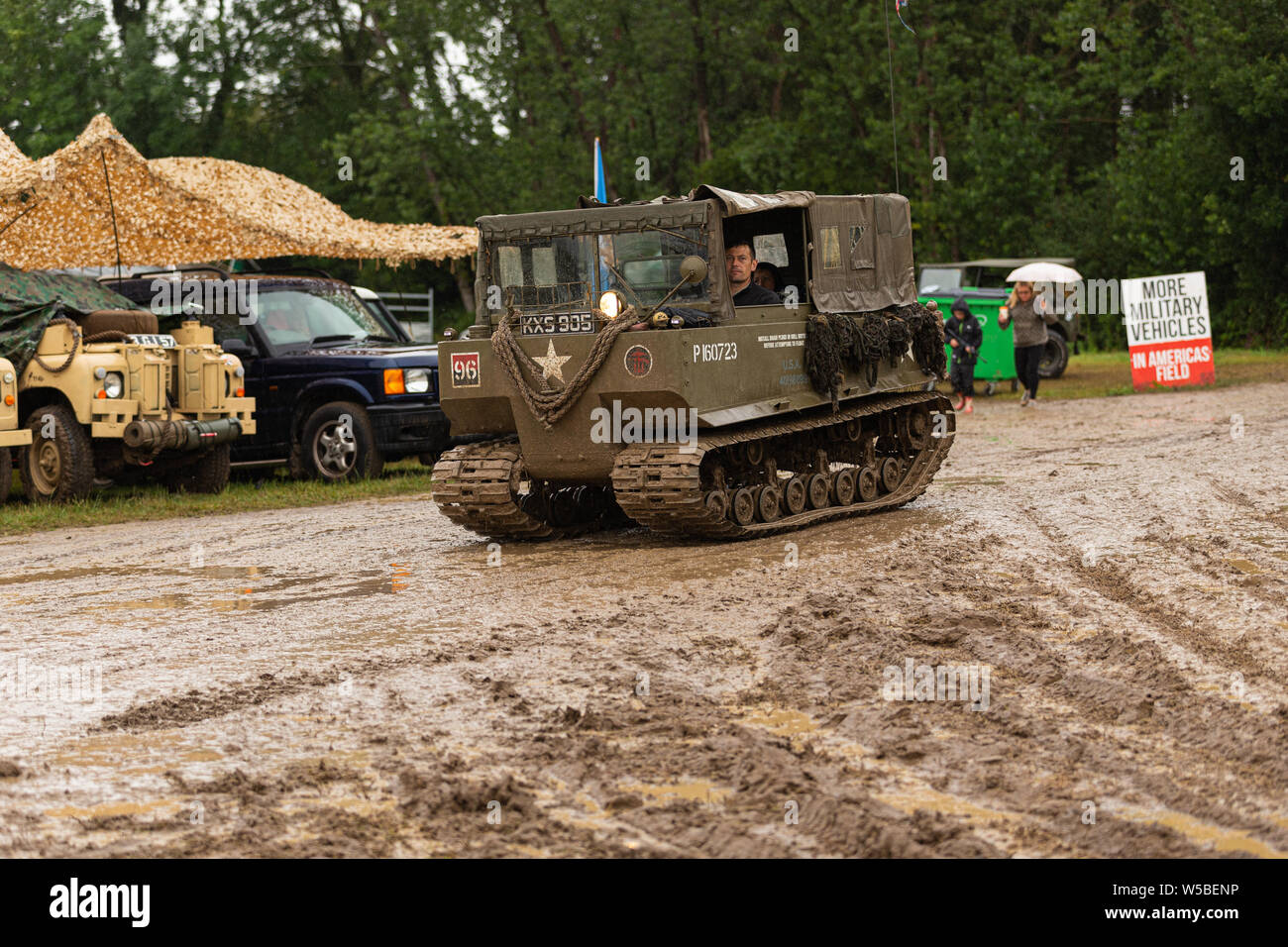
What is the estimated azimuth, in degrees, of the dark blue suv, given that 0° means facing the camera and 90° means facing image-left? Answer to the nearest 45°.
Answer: approximately 315°

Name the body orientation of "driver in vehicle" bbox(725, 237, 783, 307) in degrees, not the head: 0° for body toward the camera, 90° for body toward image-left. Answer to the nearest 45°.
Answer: approximately 45°

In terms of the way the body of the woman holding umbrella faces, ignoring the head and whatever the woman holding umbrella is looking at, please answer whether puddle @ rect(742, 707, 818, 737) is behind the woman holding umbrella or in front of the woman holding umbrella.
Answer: in front

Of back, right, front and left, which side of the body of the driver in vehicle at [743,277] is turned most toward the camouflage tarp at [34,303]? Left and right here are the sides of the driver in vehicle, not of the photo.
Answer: right

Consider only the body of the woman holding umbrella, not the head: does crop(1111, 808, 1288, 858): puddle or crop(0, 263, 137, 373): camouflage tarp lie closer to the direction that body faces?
the puddle

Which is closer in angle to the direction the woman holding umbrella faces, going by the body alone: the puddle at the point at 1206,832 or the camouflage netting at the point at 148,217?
the puddle

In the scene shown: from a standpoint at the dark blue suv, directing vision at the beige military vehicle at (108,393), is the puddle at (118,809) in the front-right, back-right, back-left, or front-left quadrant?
front-left

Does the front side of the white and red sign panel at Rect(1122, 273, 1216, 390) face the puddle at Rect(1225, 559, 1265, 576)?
yes

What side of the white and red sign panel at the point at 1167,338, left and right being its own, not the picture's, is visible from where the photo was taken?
front

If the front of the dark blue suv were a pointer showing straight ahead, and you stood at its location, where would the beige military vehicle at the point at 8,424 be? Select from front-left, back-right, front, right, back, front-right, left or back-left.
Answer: right

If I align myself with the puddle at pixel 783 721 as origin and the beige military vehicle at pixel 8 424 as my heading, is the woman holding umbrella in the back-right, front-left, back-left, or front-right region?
front-right

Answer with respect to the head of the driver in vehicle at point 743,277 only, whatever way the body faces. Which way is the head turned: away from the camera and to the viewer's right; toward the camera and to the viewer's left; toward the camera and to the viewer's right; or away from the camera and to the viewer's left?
toward the camera and to the viewer's left

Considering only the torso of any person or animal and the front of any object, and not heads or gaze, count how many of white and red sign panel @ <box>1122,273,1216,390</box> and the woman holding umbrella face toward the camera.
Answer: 2

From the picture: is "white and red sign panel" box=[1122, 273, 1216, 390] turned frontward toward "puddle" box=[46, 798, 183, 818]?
yes

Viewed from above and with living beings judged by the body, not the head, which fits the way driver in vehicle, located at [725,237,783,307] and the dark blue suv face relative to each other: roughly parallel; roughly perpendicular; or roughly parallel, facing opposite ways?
roughly perpendicular

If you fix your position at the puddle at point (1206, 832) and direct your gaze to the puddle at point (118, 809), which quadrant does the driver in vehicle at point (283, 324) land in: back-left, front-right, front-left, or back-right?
front-right

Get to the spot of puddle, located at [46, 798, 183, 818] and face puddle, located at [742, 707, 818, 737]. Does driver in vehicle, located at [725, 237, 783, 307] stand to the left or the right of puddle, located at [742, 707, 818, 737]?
left
